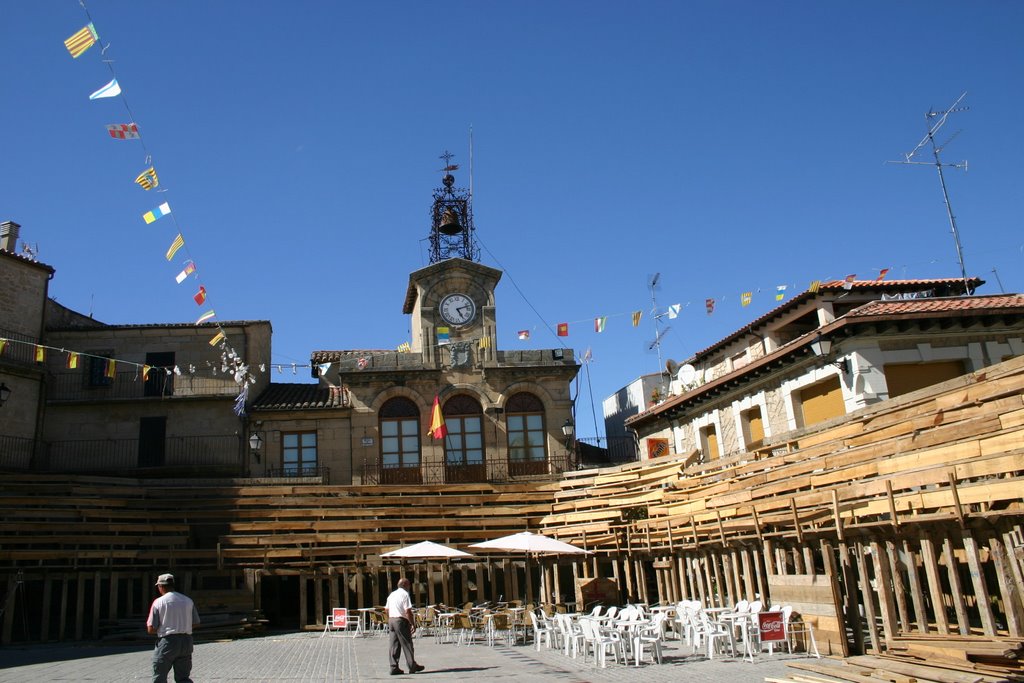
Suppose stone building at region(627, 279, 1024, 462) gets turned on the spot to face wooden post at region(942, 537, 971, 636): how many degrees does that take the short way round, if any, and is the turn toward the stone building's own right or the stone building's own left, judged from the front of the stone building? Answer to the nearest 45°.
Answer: approximately 45° to the stone building's own left

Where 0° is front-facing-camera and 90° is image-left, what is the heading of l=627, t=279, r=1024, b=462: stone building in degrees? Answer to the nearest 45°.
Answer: approximately 45°

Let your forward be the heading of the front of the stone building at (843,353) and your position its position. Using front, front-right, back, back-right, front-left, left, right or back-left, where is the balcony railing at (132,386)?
front-right

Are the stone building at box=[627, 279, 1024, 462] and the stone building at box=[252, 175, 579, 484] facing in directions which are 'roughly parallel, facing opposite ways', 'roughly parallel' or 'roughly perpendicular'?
roughly perpendicular

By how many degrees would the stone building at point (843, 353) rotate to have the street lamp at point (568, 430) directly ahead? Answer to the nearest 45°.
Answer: approximately 90° to its right

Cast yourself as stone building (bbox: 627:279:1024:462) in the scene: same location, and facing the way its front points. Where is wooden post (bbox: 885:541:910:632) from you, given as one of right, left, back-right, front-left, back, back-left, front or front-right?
front-left

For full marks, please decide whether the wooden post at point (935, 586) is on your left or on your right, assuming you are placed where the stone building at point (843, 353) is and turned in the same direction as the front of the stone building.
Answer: on your left

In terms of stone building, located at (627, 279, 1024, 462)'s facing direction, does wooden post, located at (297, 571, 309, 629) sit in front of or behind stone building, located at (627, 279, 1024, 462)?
in front

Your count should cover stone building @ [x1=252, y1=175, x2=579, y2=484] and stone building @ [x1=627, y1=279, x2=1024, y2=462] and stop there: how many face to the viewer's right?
0

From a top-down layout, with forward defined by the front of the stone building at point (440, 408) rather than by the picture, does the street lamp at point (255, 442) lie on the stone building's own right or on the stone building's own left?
on the stone building's own right

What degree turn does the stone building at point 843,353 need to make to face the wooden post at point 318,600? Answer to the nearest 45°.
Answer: approximately 45° to its right

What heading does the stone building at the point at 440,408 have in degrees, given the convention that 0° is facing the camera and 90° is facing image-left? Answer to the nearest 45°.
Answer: approximately 0°

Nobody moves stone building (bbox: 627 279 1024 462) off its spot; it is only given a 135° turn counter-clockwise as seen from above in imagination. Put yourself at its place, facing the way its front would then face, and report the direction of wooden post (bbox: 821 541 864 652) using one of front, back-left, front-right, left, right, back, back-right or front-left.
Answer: right

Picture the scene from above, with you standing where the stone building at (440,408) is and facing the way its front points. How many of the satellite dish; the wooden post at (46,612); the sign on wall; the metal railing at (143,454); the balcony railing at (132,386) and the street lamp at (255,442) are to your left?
2
